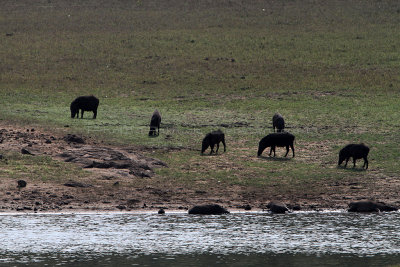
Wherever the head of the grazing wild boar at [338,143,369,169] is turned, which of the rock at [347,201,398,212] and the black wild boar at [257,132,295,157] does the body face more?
the black wild boar

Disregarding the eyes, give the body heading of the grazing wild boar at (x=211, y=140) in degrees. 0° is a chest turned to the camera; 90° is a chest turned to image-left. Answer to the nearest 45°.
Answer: approximately 45°

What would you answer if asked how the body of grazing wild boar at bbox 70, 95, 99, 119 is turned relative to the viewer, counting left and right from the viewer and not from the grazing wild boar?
facing to the left of the viewer

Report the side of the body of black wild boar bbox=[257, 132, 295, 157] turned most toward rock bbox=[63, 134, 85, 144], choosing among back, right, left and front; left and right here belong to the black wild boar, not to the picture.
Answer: front

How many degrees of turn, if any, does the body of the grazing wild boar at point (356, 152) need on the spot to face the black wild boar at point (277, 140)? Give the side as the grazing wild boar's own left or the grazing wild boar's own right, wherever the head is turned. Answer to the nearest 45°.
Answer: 0° — it already faces it

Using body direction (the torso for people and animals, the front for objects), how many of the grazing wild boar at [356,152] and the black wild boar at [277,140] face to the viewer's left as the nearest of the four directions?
2

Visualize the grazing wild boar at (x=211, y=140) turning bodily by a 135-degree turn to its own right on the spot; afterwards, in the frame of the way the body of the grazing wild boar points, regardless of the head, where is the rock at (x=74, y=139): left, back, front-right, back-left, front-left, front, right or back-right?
left

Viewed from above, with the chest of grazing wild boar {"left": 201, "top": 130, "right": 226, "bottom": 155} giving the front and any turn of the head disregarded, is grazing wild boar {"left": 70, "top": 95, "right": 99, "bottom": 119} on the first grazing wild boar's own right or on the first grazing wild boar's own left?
on the first grazing wild boar's own right

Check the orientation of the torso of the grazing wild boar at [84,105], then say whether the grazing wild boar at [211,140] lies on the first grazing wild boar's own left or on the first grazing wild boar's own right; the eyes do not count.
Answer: on the first grazing wild boar's own left

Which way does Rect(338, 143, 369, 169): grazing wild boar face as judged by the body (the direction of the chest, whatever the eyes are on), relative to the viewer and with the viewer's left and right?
facing to the left of the viewer

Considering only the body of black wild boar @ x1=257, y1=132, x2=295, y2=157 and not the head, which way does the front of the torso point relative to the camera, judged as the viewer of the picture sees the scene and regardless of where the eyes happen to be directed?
to the viewer's left

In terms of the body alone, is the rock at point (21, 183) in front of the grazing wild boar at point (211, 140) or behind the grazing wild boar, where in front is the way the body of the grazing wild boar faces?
in front
